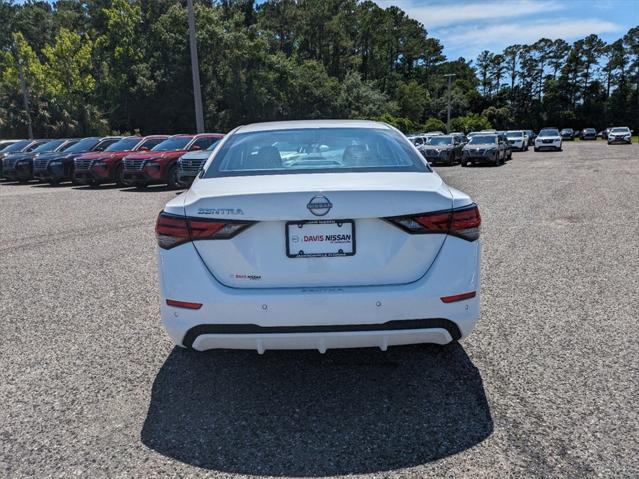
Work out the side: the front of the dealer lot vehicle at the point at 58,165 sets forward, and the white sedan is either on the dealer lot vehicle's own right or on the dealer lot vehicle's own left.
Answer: on the dealer lot vehicle's own left

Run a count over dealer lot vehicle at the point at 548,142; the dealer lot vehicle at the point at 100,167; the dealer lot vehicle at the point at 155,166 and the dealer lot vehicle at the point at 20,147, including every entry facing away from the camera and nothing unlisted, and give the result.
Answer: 0

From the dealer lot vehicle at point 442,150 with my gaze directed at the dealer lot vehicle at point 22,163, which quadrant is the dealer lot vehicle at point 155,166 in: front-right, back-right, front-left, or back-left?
front-left

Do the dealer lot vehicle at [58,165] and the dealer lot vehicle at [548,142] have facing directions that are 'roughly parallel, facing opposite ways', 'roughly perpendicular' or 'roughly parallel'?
roughly parallel

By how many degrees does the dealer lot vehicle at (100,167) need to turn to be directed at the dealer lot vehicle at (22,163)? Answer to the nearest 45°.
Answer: approximately 90° to its right

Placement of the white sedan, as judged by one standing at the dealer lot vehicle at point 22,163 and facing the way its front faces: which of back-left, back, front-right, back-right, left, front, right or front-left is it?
front-left

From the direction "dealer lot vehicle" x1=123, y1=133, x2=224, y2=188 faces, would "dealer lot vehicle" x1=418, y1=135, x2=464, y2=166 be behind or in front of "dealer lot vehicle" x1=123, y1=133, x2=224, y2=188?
behind

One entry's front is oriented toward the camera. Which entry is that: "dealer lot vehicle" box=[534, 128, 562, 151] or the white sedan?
the dealer lot vehicle

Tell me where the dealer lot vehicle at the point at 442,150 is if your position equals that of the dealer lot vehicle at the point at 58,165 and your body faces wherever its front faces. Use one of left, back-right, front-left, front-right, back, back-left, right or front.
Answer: back-left

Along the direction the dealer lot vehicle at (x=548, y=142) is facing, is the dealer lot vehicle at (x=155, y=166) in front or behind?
in front

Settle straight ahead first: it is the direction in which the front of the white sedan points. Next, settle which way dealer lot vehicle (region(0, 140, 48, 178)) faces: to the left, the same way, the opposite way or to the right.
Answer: the opposite way

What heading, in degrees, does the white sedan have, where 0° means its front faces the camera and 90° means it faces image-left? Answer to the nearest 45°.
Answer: approximately 180°

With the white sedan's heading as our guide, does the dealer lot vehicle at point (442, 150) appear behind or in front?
in front

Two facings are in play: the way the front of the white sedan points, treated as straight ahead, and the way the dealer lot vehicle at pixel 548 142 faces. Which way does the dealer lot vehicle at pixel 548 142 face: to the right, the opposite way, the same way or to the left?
the opposite way

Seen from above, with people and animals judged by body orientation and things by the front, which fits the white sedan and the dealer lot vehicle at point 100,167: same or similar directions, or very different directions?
very different directions

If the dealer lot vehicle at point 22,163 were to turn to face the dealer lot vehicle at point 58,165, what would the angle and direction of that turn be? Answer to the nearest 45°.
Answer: approximately 90° to its left

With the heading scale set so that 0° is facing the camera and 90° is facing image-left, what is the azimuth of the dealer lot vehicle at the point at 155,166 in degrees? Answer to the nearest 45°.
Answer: approximately 45°
